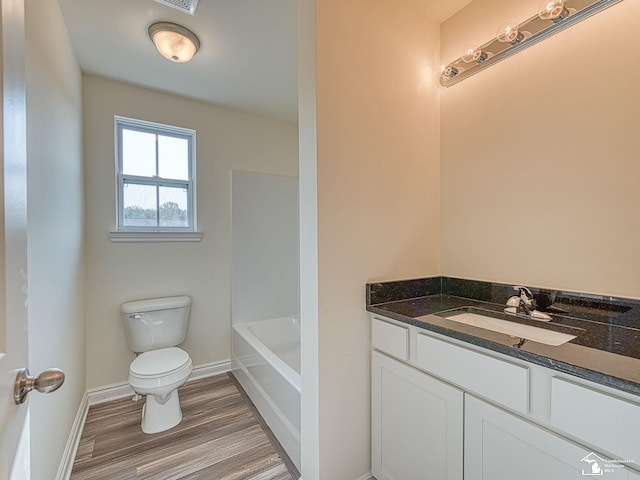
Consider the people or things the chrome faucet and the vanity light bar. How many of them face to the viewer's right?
0

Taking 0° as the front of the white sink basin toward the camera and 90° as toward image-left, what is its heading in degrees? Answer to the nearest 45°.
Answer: approximately 45°

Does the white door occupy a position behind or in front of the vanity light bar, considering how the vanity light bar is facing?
in front

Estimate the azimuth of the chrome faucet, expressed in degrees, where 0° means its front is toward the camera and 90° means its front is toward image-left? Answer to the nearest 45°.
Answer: approximately 45°

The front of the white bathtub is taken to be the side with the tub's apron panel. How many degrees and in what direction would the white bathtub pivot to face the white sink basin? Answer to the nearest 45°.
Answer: approximately 90° to its left

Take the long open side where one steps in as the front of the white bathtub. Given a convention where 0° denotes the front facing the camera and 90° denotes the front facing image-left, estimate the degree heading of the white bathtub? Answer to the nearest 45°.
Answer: approximately 45°

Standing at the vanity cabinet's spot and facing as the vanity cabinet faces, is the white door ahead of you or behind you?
ahead

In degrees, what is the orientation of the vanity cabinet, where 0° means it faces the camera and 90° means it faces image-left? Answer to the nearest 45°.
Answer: approximately 45°

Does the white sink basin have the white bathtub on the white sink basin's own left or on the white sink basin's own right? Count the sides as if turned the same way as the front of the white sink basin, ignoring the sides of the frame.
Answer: on the white sink basin's own right

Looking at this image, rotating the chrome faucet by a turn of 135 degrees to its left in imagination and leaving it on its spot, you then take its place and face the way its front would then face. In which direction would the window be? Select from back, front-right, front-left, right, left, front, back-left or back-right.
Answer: back

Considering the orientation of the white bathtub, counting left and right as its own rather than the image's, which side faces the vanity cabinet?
left
